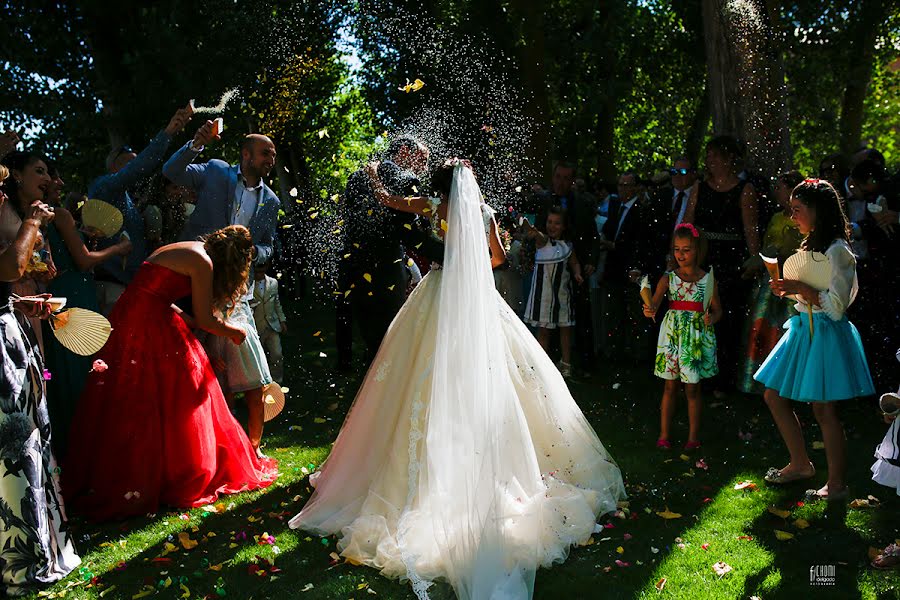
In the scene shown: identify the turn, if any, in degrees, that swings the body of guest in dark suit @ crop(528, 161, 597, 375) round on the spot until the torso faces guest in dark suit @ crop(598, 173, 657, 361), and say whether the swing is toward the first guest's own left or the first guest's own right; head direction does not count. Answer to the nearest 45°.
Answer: approximately 135° to the first guest's own left

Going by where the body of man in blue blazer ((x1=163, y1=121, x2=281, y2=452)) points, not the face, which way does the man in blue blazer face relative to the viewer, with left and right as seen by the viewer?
facing the viewer and to the right of the viewer

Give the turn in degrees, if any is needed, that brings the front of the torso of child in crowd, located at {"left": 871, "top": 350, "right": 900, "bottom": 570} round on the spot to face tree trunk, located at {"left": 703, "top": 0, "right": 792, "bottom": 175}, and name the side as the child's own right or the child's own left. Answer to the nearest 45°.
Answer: approximately 90° to the child's own right

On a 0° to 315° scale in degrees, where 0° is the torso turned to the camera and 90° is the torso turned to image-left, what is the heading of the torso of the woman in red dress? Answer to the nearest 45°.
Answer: approximately 270°

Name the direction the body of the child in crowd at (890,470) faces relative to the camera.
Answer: to the viewer's left

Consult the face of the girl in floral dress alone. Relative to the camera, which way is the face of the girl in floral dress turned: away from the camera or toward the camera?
toward the camera

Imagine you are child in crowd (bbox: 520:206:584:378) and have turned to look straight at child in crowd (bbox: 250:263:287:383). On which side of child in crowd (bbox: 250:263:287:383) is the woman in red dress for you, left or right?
left

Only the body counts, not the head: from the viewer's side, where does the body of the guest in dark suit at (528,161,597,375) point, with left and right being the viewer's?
facing the viewer

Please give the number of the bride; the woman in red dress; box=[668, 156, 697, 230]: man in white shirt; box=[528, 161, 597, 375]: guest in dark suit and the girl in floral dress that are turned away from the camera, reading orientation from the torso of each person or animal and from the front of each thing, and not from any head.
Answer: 1

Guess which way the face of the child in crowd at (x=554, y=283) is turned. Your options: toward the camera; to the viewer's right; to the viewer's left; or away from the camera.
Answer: toward the camera

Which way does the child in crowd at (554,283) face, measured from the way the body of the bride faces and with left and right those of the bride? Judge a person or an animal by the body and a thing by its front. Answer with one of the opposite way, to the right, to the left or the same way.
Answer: the opposite way

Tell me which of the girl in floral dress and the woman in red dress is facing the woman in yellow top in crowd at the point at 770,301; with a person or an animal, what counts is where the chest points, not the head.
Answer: the woman in red dress

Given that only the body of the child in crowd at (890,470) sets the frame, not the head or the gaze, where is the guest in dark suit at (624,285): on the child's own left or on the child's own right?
on the child's own right

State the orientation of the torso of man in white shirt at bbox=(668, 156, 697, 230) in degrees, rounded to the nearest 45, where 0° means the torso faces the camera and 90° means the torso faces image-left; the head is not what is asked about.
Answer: approximately 45°

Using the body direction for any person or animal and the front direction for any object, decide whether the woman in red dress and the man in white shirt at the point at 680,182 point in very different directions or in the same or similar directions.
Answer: very different directions

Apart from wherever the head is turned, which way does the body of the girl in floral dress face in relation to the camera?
toward the camera

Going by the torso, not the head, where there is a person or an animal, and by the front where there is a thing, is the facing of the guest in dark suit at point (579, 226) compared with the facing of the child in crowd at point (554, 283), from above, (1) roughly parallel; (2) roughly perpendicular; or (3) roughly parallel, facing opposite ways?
roughly parallel

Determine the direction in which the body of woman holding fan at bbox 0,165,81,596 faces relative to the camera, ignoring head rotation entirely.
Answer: to the viewer's right

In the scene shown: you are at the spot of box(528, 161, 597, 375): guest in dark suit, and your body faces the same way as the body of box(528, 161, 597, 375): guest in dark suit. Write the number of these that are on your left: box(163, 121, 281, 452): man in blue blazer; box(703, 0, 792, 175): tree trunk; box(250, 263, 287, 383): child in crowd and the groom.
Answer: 1
